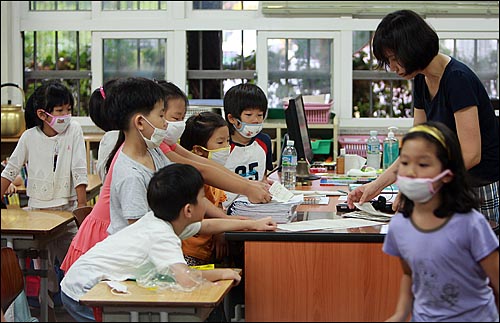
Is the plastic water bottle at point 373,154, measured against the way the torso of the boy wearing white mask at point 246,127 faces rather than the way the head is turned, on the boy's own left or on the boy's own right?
on the boy's own left

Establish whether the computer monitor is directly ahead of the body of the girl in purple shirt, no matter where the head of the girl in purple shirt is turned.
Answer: no

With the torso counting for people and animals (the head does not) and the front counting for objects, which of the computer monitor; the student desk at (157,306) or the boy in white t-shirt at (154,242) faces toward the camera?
the student desk

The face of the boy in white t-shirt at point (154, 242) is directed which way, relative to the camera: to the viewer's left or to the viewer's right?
to the viewer's right

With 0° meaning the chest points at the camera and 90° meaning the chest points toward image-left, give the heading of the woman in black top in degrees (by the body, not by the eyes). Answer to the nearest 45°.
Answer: approximately 45°

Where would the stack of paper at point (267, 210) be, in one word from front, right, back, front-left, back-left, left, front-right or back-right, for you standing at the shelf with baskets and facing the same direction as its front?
front

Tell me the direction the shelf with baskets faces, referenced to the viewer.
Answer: facing the viewer

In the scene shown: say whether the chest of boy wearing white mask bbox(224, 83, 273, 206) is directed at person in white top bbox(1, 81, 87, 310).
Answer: no

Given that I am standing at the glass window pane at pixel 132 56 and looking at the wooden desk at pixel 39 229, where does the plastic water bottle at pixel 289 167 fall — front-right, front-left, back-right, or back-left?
front-left

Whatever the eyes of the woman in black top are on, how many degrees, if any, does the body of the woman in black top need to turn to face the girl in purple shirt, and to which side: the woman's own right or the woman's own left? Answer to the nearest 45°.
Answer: approximately 45° to the woman's own left

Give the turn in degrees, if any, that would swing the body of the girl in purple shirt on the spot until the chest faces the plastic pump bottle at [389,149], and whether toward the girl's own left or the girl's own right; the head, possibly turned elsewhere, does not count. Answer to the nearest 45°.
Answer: approximately 135° to the girl's own right

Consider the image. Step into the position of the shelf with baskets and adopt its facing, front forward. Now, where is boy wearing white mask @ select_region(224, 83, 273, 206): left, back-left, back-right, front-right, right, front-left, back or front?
front
